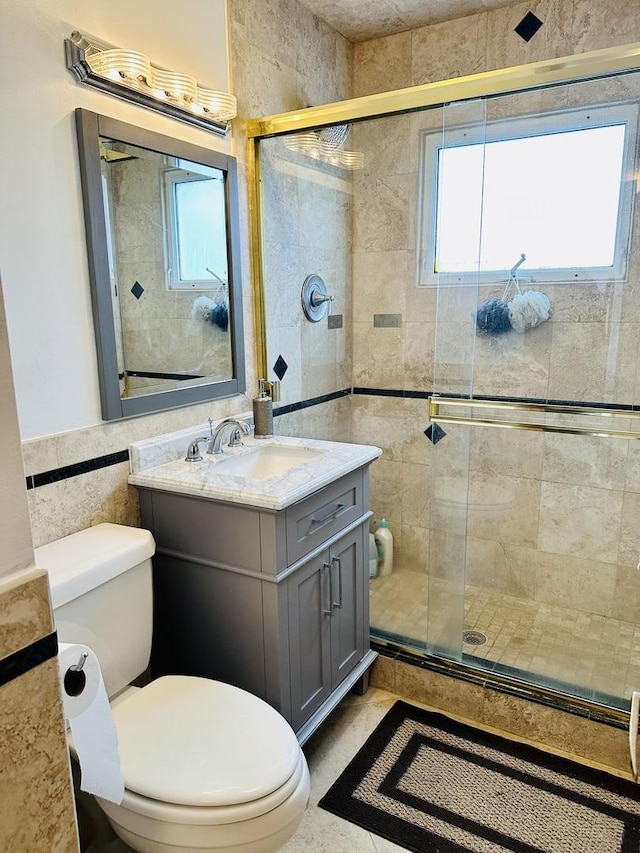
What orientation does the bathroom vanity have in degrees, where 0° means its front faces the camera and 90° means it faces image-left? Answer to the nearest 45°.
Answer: approximately 315°

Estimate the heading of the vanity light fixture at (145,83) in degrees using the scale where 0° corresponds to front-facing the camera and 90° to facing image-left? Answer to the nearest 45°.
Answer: approximately 315°

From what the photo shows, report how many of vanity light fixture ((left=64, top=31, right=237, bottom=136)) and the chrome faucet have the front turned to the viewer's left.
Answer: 0

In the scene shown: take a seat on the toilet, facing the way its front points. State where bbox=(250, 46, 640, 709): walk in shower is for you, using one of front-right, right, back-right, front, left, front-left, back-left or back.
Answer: left

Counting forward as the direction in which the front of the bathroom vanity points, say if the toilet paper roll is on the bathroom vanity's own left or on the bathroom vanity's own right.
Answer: on the bathroom vanity's own right
